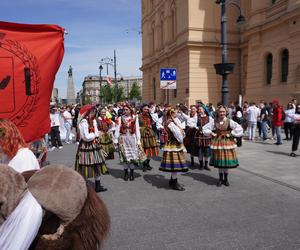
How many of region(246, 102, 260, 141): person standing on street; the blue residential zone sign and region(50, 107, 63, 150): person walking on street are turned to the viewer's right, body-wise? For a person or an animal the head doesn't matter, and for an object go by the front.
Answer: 0

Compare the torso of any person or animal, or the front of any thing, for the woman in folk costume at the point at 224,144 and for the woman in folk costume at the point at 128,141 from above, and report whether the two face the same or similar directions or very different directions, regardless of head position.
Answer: same or similar directions

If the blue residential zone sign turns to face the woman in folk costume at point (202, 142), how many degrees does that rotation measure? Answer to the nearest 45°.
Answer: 0° — it already faces them

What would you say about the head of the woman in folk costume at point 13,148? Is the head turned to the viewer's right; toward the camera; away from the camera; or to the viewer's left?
away from the camera

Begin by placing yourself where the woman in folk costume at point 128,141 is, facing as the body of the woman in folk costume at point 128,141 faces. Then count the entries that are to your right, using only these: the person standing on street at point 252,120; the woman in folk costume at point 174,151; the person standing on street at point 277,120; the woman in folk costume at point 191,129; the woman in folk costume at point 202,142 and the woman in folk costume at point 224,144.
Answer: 0

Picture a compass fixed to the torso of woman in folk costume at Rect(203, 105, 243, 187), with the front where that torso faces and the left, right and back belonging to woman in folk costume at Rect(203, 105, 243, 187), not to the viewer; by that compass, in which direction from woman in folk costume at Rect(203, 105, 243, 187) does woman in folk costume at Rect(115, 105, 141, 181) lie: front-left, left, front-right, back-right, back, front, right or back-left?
right

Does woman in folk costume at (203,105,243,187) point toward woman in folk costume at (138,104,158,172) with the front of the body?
no

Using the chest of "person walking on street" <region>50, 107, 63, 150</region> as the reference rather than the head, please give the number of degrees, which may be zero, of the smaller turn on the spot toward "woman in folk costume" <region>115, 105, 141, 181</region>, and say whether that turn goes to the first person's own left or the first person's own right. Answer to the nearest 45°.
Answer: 0° — they already face them

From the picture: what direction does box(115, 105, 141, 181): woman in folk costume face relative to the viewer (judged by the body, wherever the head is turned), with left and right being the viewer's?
facing the viewer

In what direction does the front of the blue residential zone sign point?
toward the camera

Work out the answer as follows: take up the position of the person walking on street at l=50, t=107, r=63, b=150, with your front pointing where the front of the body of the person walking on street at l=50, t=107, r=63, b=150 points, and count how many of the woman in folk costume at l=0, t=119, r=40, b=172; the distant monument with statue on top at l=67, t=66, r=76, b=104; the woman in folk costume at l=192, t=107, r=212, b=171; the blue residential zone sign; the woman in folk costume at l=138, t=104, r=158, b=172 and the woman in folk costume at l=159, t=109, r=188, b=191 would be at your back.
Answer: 1

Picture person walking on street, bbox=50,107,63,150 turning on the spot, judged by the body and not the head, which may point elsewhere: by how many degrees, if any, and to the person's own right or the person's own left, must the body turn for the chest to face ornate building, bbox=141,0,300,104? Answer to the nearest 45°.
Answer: approximately 135° to the person's own left

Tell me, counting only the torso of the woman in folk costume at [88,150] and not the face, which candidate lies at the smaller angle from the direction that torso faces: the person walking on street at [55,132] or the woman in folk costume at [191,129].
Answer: the woman in folk costume
